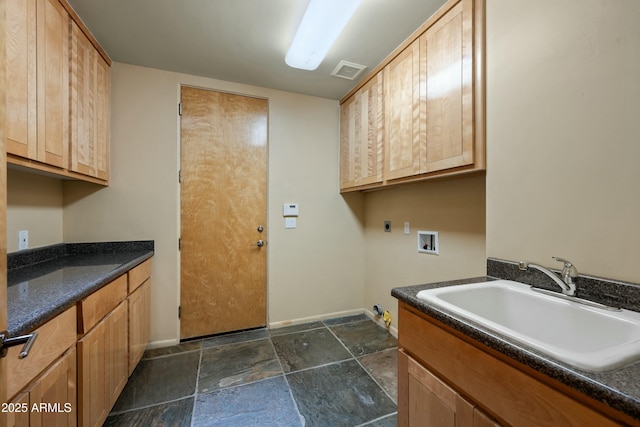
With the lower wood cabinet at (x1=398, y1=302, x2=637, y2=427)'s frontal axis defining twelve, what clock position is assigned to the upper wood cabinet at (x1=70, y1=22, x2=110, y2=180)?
The upper wood cabinet is roughly at 1 o'clock from the lower wood cabinet.

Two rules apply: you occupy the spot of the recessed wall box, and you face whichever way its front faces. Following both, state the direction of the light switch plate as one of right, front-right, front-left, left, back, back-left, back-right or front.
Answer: front-right

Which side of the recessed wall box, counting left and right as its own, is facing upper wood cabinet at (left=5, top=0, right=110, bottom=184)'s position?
front

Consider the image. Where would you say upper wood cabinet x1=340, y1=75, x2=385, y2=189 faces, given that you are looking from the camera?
facing the viewer and to the left of the viewer

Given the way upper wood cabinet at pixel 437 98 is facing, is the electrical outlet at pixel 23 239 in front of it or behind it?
in front

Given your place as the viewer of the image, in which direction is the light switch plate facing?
facing the viewer

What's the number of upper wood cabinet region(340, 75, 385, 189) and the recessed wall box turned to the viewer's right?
0

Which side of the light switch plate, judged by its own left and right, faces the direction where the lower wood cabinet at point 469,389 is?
front

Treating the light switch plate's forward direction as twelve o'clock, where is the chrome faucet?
The chrome faucet is roughly at 11 o'clock from the light switch plate.

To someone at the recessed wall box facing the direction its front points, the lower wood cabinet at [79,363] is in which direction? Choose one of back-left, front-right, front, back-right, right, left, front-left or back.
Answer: front

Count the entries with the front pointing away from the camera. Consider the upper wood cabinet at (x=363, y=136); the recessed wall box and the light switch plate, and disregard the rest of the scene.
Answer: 0

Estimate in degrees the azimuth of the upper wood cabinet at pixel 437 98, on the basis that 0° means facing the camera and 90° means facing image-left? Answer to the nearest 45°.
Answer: approximately 45°

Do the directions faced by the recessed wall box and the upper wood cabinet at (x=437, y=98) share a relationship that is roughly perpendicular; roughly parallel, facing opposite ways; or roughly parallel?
roughly parallel

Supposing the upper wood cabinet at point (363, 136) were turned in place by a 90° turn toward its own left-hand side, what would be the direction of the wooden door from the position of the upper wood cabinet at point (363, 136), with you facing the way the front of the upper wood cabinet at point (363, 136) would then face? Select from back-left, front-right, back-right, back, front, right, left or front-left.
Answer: back-right

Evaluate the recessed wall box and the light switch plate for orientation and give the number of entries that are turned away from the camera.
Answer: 0

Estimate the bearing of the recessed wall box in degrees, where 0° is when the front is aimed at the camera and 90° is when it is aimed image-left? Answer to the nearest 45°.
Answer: approximately 45°

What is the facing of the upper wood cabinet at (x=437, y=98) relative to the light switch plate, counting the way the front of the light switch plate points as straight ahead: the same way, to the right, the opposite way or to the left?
to the right

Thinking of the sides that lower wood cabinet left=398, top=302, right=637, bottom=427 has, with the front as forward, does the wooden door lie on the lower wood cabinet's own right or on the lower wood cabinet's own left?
on the lower wood cabinet's own right
